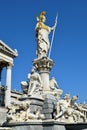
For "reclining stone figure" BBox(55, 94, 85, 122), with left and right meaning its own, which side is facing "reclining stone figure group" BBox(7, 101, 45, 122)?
right

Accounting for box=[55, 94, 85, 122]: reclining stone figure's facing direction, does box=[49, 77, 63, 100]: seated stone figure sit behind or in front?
behind

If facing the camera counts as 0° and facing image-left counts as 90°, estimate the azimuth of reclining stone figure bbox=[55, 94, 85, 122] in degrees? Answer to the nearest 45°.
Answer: approximately 315°
